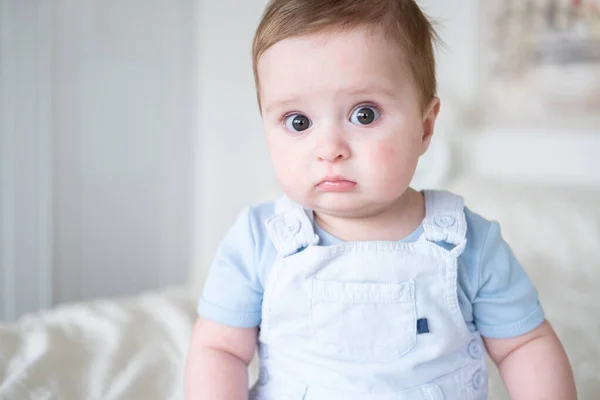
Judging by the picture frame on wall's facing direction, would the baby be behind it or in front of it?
in front

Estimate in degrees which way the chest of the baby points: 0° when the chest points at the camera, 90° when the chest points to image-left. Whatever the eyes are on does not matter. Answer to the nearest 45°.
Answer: approximately 0°

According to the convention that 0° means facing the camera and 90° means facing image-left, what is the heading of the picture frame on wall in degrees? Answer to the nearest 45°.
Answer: approximately 0°

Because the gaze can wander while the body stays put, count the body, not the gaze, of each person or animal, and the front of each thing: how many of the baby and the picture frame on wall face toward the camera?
2

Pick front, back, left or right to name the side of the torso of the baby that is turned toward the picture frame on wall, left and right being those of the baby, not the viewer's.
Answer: back
